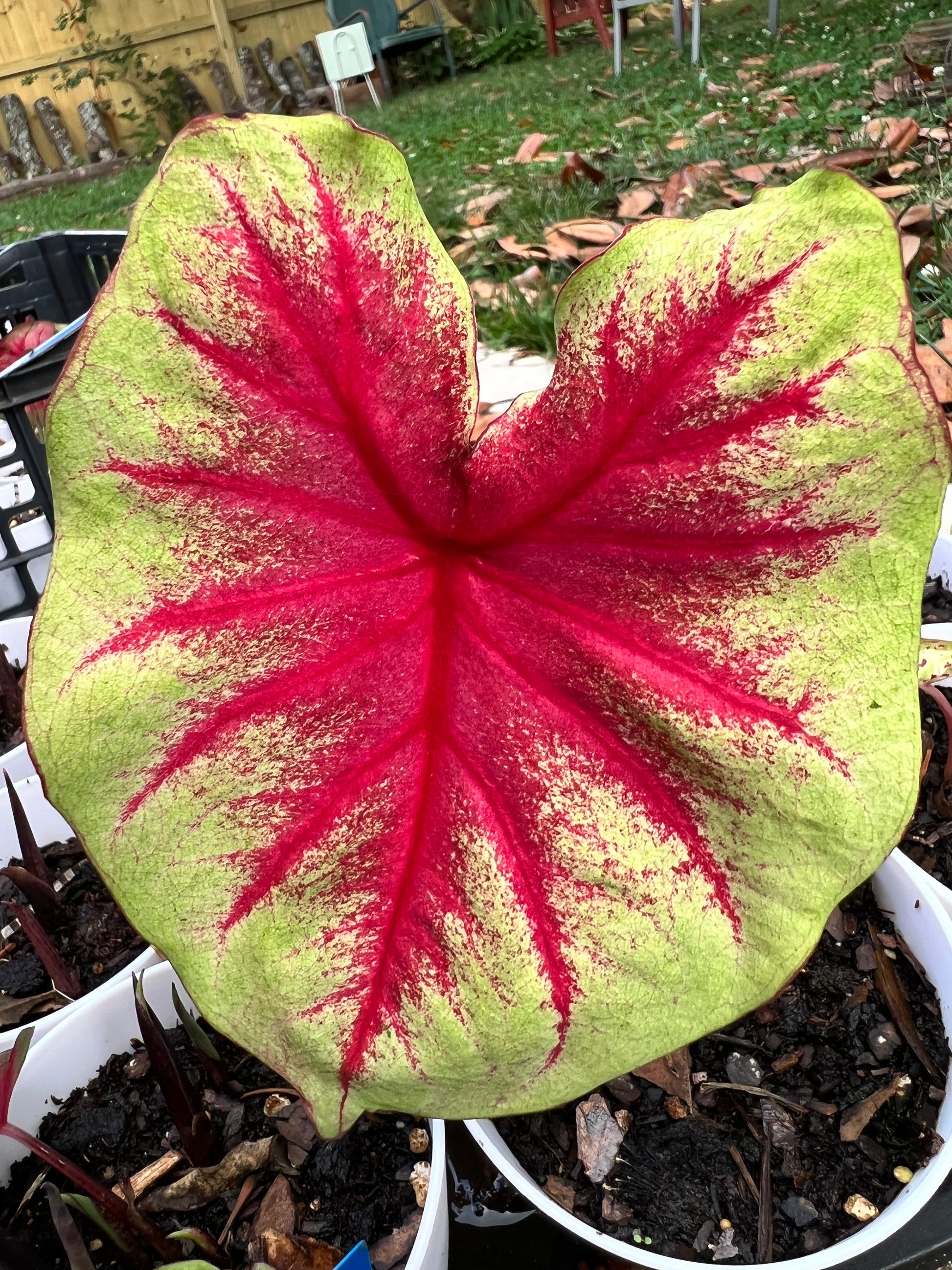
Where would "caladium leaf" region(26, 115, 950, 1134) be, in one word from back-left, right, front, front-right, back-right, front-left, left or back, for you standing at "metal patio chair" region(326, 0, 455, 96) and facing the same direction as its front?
front-right

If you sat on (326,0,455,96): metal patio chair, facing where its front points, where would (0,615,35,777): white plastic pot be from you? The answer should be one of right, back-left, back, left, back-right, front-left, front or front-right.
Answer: front-right

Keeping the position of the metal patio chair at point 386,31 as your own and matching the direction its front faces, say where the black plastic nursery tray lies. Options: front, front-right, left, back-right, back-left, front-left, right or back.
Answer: front-right

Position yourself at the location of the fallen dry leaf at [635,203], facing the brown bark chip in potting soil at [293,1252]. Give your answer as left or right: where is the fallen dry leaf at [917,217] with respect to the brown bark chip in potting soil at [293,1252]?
left

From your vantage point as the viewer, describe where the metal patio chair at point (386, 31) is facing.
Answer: facing the viewer and to the right of the viewer

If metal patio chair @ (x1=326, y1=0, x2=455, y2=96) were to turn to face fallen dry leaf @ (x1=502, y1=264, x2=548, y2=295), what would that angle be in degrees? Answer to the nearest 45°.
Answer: approximately 45° to its right

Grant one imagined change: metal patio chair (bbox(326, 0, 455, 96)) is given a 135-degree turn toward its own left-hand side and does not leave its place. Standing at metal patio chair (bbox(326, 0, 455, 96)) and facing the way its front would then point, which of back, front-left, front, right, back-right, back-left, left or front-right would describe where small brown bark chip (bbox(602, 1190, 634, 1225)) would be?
back

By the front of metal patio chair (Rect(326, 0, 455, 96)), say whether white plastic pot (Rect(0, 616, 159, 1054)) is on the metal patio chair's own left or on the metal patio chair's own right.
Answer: on the metal patio chair's own right

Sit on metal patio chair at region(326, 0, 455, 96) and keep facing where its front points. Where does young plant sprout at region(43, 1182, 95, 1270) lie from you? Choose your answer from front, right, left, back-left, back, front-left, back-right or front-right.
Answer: front-right
